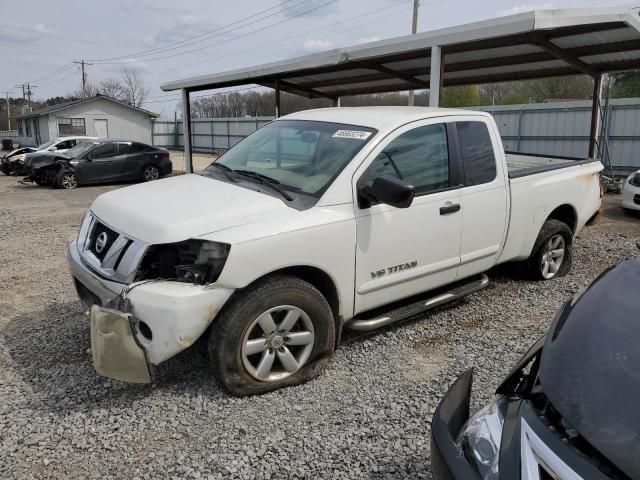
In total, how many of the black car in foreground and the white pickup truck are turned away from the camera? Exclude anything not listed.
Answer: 0

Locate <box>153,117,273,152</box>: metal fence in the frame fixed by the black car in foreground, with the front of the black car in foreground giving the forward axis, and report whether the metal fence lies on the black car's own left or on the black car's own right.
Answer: on the black car's own right

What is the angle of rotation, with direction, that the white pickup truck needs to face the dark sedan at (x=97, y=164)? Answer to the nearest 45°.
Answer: approximately 90° to its right

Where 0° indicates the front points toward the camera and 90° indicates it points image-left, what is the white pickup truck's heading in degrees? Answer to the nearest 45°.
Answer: approximately 45°

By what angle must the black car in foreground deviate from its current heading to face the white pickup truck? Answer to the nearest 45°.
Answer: approximately 90° to its right

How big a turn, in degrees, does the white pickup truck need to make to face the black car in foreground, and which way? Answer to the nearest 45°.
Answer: approximately 90° to its left

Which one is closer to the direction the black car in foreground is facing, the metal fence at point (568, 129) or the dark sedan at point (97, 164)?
the dark sedan

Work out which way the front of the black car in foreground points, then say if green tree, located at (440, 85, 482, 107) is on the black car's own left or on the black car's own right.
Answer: on the black car's own right

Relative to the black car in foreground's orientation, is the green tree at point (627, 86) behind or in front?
behind

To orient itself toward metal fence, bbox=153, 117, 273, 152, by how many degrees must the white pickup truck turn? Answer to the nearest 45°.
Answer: approximately 135° to its right

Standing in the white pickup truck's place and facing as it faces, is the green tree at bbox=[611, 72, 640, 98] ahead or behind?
behind

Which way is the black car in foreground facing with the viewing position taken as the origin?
facing the viewer and to the left of the viewer

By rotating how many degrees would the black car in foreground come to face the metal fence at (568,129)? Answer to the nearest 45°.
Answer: approximately 135° to its right

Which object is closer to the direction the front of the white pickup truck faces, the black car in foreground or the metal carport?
the black car in foreground

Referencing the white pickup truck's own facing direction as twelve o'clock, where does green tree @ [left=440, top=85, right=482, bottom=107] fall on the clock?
The green tree is roughly at 5 o'clock from the white pickup truck.
